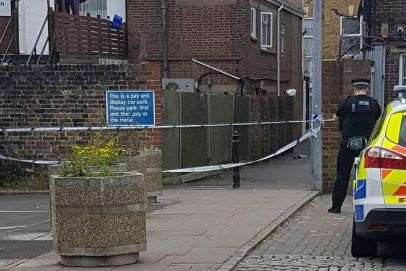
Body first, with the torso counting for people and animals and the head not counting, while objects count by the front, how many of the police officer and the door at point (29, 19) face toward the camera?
1

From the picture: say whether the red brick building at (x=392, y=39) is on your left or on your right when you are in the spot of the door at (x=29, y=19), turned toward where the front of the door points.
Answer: on your left

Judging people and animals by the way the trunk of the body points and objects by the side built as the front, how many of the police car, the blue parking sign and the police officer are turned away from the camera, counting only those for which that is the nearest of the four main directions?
2

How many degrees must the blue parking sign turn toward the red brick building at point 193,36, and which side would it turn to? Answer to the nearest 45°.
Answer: approximately 180°

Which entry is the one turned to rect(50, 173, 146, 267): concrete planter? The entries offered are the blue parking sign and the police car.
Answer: the blue parking sign

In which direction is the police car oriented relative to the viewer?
away from the camera

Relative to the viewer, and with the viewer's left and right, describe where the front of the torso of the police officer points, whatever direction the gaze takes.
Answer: facing away from the viewer

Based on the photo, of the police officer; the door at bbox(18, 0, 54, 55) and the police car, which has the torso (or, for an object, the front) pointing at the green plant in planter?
the door

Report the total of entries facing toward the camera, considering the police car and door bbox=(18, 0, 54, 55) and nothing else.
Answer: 1

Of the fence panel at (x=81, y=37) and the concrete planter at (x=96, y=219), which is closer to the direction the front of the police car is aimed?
the fence panel

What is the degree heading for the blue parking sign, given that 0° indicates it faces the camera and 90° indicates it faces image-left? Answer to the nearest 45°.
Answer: approximately 0°

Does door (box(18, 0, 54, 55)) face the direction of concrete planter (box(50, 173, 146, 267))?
yes
